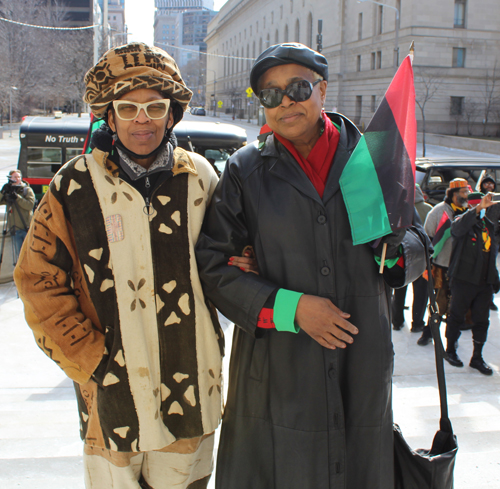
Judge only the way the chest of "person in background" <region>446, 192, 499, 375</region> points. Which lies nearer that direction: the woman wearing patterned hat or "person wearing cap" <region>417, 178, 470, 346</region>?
the woman wearing patterned hat

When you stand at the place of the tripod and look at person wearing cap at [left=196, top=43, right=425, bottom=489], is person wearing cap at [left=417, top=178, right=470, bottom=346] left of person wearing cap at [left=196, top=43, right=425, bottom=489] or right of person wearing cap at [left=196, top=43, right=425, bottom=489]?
left
